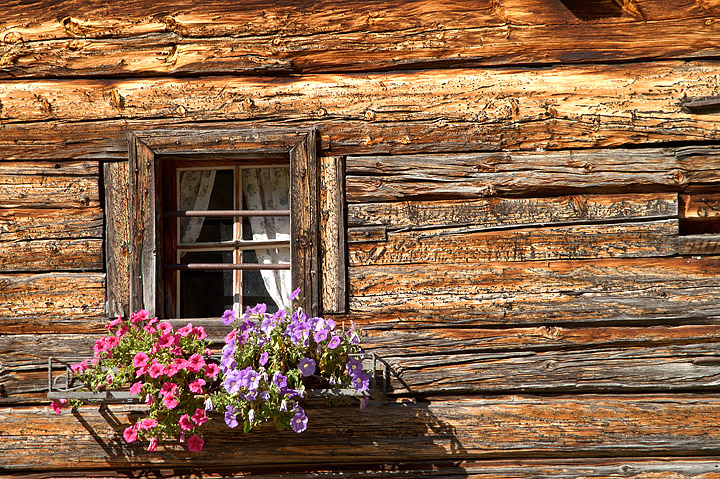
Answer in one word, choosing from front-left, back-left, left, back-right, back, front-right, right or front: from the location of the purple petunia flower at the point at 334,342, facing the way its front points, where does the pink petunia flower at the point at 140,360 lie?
right

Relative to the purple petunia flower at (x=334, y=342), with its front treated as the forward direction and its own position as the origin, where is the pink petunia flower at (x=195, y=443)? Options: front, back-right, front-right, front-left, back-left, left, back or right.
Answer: right

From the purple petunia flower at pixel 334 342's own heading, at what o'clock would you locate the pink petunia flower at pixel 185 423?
The pink petunia flower is roughly at 3 o'clock from the purple petunia flower.

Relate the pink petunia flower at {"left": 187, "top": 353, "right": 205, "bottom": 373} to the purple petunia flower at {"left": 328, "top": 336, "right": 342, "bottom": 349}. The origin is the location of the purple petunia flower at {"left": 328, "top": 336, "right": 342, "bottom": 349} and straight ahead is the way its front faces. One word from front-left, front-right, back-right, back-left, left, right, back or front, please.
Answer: right

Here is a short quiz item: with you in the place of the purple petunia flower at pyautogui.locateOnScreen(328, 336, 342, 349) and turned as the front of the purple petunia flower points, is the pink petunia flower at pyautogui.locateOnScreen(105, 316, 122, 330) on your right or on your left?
on your right

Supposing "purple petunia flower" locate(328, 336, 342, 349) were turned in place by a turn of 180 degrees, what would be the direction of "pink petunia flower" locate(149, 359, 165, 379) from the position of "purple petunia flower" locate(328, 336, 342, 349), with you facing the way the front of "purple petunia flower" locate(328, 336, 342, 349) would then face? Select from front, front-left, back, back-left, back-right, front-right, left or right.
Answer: left

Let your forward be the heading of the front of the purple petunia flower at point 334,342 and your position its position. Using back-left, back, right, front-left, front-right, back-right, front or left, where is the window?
back-right

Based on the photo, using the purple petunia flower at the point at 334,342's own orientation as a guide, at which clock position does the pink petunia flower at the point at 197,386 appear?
The pink petunia flower is roughly at 3 o'clock from the purple petunia flower.

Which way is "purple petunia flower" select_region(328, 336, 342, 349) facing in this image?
toward the camera

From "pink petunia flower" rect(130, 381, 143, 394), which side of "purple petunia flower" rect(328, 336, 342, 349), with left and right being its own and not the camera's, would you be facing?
right

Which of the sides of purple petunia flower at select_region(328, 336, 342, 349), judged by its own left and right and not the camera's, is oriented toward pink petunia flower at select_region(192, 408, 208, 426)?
right

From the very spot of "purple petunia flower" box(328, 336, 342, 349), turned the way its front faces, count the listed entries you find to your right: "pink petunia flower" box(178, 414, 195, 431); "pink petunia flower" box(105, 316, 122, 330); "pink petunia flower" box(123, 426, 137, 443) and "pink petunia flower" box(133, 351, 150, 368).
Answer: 4
